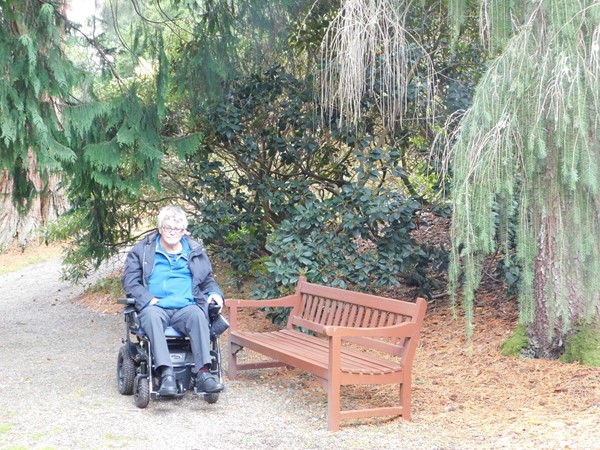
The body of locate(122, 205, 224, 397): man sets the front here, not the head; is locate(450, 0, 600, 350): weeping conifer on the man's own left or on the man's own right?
on the man's own left

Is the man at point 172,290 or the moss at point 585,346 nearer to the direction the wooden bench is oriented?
the man

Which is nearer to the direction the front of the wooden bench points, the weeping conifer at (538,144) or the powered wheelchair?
the powered wheelchair

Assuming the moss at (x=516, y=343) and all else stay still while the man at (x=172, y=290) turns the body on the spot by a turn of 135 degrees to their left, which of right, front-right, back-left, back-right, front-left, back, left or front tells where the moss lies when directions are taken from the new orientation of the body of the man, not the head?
front-right

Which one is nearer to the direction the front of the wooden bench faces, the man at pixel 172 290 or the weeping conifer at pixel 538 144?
the man

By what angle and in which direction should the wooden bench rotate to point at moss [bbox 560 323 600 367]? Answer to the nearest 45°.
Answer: approximately 135° to its left

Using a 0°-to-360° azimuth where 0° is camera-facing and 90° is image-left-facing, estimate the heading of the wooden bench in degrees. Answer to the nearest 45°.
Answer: approximately 45°

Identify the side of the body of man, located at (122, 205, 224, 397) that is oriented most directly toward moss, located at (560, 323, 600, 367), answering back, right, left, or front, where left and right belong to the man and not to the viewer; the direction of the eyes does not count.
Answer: left

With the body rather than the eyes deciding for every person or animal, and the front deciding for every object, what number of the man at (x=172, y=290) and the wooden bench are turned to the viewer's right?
0

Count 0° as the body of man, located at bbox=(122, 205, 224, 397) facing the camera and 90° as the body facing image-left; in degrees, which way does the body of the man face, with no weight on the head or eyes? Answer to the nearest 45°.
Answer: approximately 0°
